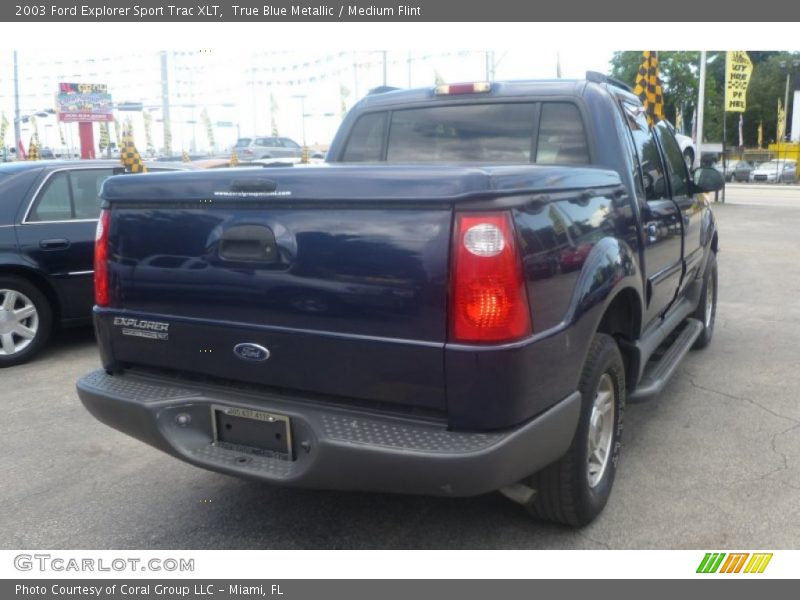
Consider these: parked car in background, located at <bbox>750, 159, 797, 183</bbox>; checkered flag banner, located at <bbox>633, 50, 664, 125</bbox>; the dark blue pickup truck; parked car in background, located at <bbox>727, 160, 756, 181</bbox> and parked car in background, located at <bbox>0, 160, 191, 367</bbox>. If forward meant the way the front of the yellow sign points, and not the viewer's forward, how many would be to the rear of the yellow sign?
2

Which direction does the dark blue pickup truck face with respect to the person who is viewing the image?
facing away from the viewer and to the right of the viewer

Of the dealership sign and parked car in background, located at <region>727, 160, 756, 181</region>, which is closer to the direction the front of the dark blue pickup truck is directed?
the parked car in background

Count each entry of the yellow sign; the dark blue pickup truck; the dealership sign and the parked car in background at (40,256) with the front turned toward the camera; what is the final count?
2

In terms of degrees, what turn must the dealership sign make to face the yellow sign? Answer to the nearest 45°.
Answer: approximately 45° to its left

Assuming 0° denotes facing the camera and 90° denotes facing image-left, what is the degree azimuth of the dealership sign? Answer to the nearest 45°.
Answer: approximately 0°
